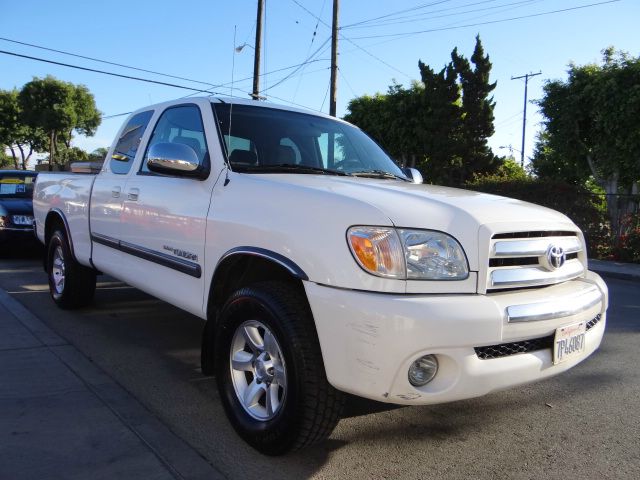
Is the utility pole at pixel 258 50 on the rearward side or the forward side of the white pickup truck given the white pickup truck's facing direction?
on the rearward side

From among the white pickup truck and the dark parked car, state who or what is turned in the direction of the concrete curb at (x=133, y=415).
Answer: the dark parked car

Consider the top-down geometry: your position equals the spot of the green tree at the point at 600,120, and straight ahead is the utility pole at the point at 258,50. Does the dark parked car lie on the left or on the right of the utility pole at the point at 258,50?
left

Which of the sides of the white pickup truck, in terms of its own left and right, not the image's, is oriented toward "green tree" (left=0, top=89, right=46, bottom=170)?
back

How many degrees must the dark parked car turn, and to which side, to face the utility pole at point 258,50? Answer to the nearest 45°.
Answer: approximately 135° to its left

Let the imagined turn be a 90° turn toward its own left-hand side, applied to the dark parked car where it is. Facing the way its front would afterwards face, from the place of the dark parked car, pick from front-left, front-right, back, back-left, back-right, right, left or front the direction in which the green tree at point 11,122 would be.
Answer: left

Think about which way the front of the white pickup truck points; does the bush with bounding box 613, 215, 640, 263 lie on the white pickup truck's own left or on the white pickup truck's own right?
on the white pickup truck's own left

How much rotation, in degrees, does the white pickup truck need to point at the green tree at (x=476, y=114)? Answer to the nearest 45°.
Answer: approximately 135° to its left

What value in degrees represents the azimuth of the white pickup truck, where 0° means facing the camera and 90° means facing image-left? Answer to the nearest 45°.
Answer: approximately 315°

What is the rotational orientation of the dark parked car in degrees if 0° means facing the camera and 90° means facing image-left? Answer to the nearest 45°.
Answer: approximately 0°
